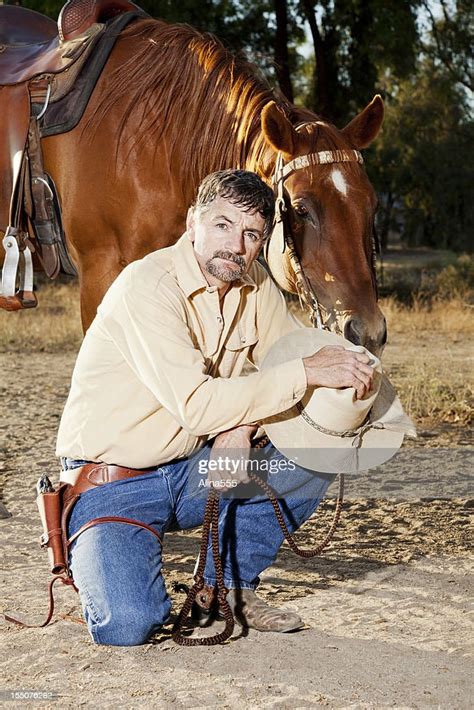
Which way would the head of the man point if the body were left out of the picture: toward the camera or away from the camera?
toward the camera

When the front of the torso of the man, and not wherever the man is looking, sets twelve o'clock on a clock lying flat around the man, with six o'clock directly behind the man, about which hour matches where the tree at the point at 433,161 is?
The tree is roughly at 8 o'clock from the man.

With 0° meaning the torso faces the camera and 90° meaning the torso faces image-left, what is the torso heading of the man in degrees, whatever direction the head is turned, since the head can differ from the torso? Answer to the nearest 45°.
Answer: approximately 315°

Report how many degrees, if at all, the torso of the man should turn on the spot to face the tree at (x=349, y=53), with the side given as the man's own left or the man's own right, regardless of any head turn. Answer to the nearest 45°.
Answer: approximately 135° to the man's own left
